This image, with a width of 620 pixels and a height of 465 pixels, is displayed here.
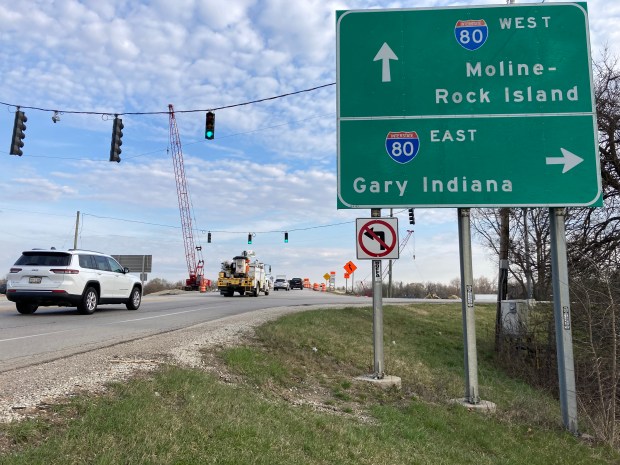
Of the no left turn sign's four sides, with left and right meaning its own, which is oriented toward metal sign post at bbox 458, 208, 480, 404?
left

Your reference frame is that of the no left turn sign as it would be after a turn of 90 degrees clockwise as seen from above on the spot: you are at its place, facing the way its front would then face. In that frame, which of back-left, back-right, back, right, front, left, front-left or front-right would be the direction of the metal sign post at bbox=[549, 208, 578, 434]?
back

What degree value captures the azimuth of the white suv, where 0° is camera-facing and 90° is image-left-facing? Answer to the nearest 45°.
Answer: approximately 225°

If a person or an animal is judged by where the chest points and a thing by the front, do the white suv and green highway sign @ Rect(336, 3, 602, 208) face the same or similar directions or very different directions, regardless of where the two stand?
very different directions

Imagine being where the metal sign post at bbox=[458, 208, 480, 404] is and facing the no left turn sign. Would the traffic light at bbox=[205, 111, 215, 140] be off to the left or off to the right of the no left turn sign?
right

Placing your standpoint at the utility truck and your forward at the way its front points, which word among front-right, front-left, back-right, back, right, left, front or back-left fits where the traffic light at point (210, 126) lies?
back-right

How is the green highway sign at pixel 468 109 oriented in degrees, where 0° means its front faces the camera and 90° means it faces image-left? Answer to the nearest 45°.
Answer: approximately 0°

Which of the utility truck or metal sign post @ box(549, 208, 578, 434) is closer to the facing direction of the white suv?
the utility truck

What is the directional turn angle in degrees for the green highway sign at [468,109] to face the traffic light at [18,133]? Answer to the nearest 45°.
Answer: approximately 90° to its right

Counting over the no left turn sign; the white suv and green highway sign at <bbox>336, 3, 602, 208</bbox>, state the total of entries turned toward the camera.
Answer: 2
